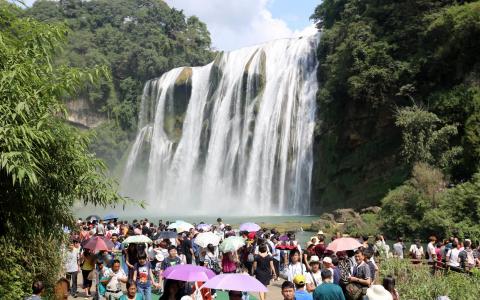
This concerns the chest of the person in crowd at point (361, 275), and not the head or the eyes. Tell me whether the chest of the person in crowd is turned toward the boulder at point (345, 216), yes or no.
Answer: no

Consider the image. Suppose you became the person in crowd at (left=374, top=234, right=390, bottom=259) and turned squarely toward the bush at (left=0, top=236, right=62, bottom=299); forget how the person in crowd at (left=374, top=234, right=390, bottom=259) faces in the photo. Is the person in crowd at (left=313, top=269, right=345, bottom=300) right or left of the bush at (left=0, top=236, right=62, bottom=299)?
left

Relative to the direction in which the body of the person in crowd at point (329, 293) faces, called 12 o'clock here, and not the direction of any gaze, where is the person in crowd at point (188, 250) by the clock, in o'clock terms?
the person in crowd at point (188, 250) is roughly at 11 o'clock from the person in crowd at point (329, 293).

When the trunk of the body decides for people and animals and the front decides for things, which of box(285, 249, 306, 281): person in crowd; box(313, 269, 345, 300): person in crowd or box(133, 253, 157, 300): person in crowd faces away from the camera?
box(313, 269, 345, 300): person in crowd

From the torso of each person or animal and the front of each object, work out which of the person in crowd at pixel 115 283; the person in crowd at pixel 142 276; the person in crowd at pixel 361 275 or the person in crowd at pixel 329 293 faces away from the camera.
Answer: the person in crowd at pixel 329 293

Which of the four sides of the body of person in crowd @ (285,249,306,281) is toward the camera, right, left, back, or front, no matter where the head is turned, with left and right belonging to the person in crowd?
front

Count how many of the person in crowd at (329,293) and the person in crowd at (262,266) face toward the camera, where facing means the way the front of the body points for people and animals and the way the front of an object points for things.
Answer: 0

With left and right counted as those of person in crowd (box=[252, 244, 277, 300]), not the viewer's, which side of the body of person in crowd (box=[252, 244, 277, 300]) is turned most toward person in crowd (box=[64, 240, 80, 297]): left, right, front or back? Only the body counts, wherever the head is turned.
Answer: left

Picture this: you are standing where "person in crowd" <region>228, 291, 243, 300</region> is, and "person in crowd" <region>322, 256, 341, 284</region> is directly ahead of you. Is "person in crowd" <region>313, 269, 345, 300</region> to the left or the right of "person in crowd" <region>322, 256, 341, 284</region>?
right

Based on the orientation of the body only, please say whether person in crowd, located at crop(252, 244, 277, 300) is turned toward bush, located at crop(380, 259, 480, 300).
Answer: no

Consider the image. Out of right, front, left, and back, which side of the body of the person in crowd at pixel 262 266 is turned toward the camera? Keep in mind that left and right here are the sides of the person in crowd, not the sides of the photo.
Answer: back

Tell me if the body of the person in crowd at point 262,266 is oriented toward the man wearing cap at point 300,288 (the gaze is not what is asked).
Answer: no

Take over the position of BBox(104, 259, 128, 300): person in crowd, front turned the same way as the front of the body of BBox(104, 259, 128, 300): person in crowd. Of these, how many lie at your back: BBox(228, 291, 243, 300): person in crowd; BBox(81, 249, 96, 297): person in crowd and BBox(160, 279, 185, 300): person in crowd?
1

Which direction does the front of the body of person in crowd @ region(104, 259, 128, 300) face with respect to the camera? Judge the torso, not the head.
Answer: toward the camera

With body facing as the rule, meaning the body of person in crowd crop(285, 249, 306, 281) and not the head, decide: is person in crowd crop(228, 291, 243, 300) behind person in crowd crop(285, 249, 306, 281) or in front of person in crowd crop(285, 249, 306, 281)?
in front

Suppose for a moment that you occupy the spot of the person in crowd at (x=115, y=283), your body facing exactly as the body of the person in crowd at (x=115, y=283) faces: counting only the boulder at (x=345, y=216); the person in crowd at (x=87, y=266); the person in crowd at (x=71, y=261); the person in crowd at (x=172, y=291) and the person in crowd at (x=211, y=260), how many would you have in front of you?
1

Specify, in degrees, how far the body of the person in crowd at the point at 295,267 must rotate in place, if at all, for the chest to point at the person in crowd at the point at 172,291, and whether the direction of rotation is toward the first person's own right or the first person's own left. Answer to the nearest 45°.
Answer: approximately 45° to the first person's own right

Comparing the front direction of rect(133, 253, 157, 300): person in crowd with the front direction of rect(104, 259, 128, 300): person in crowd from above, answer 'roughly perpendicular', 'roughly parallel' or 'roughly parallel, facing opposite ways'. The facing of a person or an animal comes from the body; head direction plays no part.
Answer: roughly parallel
